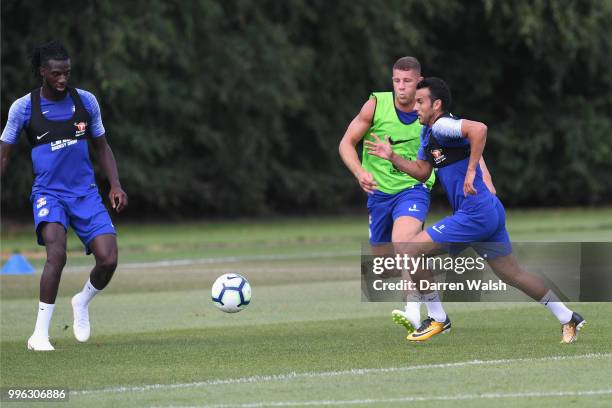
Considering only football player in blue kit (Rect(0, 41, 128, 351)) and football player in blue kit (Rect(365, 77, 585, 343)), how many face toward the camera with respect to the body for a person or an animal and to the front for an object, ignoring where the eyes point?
1

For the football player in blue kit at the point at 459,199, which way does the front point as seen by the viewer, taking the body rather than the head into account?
to the viewer's left

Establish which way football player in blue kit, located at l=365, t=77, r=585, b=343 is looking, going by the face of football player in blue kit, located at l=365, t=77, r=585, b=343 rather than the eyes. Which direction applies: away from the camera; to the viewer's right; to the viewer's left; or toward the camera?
to the viewer's left

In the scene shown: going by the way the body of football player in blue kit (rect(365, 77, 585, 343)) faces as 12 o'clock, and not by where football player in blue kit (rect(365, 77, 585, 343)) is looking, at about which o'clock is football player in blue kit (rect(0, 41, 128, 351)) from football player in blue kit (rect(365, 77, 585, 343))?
football player in blue kit (rect(0, 41, 128, 351)) is roughly at 12 o'clock from football player in blue kit (rect(365, 77, 585, 343)).

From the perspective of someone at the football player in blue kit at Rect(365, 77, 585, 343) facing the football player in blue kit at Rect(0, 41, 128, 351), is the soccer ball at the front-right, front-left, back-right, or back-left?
front-right

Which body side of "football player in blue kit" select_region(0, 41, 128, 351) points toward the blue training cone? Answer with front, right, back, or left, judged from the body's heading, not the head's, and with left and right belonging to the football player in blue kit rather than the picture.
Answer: back

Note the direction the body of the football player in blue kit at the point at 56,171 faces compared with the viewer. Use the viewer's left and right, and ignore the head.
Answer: facing the viewer

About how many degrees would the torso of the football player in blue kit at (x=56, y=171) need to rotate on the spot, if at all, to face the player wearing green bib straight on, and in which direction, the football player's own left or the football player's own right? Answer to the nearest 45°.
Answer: approximately 90° to the football player's own left

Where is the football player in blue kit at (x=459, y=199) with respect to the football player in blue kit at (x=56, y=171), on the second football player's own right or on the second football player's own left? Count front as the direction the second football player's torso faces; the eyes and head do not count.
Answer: on the second football player's own left
